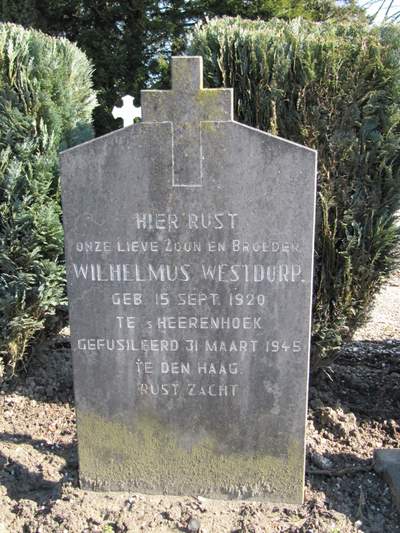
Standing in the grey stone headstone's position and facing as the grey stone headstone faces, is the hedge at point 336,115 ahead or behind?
behind

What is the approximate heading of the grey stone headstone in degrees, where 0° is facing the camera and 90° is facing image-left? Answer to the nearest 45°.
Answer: approximately 0°

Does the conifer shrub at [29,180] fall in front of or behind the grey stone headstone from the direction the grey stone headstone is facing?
behind
